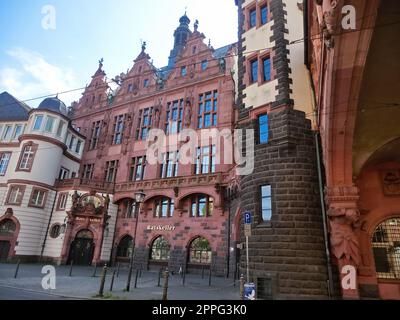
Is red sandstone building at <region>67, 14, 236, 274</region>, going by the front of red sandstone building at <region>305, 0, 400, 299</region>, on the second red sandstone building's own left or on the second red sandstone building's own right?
on the second red sandstone building's own right

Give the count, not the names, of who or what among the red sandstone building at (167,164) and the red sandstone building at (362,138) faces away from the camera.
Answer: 0

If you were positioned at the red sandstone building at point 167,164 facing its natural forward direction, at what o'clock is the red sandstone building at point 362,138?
the red sandstone building at point 362,138 is roughly at 10 o'clock from the red sandstone building at point 167,164.

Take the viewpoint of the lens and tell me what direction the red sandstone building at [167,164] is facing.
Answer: facing the viewer and to the left of the viewer
